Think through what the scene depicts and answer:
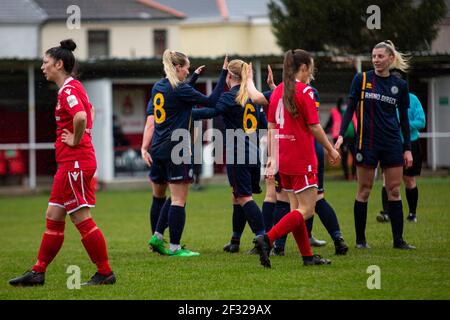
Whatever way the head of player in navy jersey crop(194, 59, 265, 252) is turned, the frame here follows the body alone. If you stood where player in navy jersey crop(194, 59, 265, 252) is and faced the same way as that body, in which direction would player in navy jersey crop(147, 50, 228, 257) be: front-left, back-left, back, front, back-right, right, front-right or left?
front-left

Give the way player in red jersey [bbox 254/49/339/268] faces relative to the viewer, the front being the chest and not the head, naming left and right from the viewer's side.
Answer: facing away from the viewer and to the right of the viewer

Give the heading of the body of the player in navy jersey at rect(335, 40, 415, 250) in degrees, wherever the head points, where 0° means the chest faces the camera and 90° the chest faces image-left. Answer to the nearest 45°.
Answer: approximately 0°

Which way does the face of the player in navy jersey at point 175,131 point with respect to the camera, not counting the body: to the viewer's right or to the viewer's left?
to the viewer's right

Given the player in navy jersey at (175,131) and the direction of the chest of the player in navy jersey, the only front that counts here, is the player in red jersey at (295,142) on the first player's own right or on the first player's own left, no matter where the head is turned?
on the first player's own right

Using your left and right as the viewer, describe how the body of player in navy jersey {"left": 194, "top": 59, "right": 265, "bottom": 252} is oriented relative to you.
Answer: facing away from the viewer and to the left of the viewer

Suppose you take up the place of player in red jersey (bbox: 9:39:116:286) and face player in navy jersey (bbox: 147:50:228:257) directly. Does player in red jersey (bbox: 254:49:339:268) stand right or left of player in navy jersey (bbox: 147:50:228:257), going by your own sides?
right
